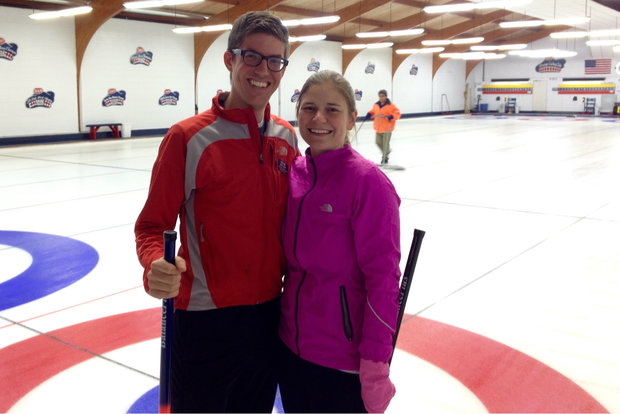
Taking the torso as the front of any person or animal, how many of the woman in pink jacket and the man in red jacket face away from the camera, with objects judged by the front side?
0

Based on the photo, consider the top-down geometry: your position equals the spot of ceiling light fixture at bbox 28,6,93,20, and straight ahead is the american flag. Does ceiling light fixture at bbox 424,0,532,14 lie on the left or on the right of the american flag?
right

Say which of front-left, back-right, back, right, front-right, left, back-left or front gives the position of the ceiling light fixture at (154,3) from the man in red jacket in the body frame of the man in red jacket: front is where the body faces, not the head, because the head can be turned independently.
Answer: back-left

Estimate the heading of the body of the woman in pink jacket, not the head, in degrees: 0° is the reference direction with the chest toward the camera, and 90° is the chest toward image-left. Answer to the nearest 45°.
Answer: approximately 45°

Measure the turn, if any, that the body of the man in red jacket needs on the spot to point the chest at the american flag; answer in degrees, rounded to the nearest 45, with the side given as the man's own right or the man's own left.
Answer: approximately 90° to the man's own left

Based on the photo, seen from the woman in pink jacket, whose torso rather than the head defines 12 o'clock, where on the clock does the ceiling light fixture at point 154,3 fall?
The ceiling light fixture is roughly at 4 o'clock from the woman in pink jacket.

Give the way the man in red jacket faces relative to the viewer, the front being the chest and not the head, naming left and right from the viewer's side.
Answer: facing the viewer and to the right of the viewer
